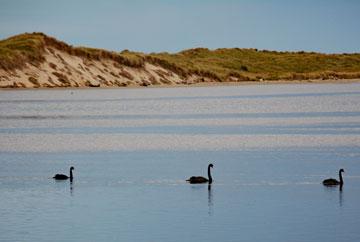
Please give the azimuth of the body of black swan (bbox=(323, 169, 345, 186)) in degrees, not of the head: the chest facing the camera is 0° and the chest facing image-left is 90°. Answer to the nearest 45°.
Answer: approximately 270°
